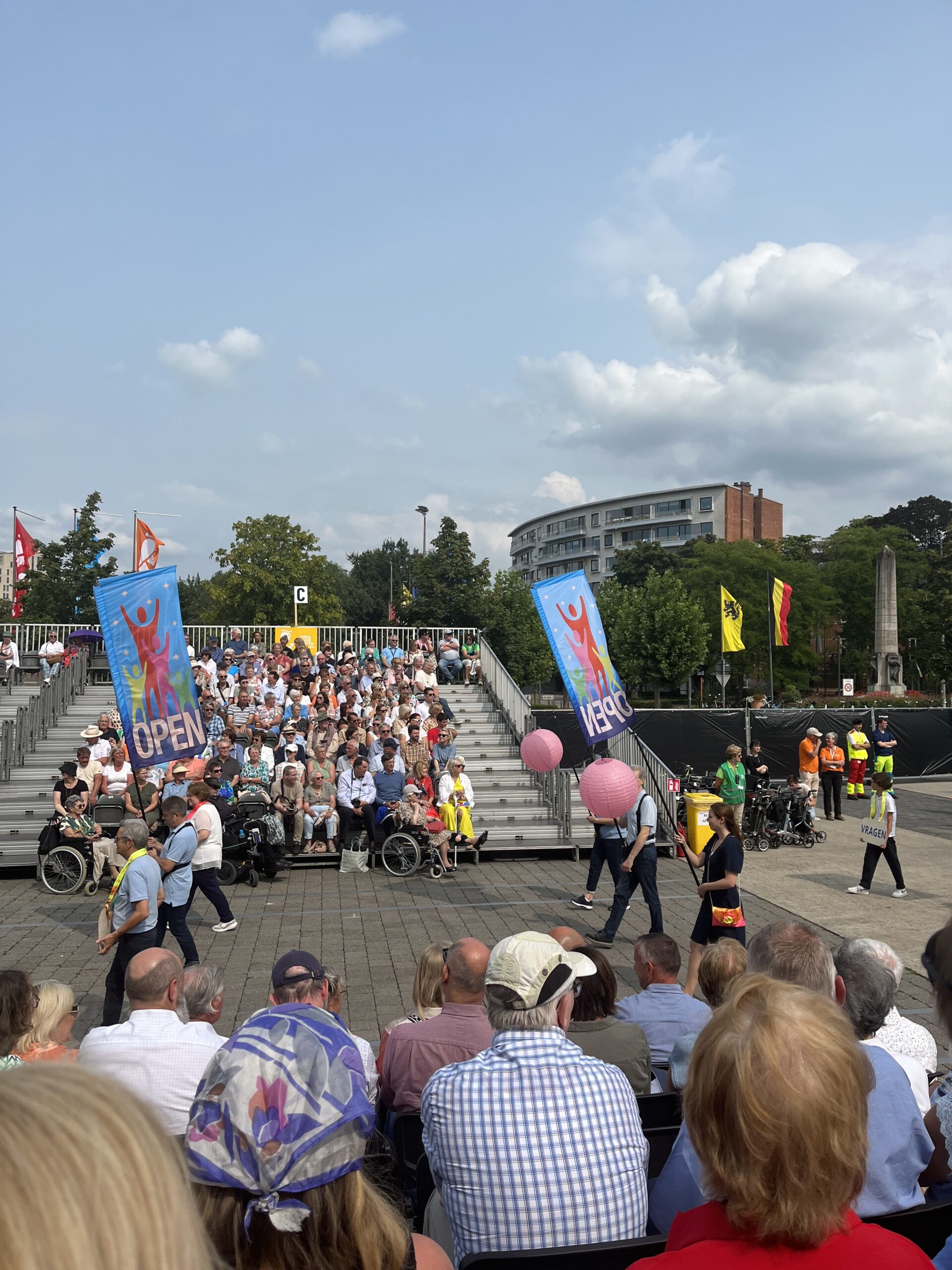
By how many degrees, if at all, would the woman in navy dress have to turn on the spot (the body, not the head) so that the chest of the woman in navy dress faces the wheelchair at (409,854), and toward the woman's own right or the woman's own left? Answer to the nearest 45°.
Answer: approximately 45° to the woman's own right

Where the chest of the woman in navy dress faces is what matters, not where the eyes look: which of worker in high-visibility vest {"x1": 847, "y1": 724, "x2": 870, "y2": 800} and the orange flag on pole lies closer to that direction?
the orange flag on pole

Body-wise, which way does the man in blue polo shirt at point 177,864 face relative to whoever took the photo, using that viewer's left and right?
facing to the left of the viewer

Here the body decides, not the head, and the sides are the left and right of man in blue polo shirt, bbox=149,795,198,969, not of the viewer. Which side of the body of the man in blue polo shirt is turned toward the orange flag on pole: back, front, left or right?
right

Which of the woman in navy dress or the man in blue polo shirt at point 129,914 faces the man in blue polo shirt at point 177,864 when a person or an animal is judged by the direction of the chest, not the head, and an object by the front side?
the woman in navy dress

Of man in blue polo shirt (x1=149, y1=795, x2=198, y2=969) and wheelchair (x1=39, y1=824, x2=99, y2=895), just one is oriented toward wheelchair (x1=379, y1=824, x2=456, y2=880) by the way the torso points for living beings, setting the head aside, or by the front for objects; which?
wheelchair (x1=39, y1=824, x2=99, y2=895)

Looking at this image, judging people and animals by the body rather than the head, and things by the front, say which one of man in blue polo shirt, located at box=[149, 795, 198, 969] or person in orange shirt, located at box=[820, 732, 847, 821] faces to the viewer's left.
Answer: the man in blue polo shirt

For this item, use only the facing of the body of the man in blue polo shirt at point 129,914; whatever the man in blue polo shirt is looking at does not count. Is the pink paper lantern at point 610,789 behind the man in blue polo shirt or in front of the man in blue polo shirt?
behind

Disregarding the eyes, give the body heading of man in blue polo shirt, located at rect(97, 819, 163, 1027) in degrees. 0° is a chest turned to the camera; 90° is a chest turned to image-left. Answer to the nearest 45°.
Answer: approximately 90°

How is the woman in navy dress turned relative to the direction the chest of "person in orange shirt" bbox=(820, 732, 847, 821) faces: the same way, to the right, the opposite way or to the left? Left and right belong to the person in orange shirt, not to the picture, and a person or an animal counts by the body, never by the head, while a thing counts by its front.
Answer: to the right

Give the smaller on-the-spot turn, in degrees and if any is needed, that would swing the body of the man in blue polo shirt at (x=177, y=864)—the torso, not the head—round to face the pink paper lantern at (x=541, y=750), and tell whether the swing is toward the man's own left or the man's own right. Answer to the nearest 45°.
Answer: approximately 135° to the man's own right

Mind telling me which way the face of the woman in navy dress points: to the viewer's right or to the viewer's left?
to the viewer's left

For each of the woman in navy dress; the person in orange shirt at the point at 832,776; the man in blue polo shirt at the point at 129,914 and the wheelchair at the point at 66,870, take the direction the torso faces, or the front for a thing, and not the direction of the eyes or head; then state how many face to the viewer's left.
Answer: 2

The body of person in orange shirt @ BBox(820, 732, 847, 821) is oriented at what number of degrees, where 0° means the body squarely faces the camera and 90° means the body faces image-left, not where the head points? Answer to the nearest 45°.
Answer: approximately 0°

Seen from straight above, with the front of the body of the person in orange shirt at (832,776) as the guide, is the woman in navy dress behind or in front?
in front
